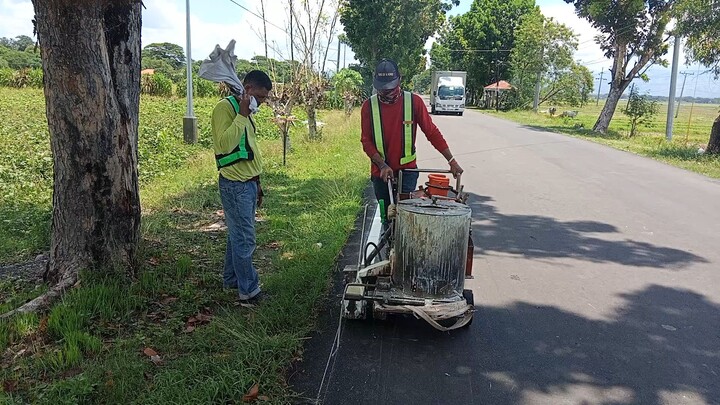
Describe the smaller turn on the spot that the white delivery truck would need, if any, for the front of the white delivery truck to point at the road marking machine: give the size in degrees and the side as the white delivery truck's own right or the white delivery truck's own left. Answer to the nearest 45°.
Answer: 0° — it already faces it

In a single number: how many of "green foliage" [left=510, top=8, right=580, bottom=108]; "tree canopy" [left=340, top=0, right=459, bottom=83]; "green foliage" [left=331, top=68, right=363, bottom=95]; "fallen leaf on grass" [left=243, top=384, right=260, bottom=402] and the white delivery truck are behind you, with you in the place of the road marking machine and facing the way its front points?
4

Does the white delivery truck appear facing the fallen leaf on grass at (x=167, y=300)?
yes

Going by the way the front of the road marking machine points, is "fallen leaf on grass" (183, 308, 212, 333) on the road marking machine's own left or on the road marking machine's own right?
on the road marking machine's own right

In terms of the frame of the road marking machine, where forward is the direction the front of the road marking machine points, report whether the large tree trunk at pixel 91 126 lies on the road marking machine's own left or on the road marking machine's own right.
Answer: on the road marking machine's own right

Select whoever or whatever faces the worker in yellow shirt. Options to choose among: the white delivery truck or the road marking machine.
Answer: the white delivery truck

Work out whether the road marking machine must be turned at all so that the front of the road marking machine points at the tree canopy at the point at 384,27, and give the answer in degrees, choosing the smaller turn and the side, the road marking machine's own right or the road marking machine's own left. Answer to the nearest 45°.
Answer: approximately 180°

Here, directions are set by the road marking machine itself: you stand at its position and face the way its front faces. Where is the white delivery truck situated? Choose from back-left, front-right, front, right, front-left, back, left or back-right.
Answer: back

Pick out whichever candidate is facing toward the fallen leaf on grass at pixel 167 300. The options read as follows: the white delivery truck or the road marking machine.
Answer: the white delivery truck

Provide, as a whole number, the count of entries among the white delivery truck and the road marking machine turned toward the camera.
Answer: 2

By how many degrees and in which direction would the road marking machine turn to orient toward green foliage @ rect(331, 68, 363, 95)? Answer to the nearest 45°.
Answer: approximately 180°

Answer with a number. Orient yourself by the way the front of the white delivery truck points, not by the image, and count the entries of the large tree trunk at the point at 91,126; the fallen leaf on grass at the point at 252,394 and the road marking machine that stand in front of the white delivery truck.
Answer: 3

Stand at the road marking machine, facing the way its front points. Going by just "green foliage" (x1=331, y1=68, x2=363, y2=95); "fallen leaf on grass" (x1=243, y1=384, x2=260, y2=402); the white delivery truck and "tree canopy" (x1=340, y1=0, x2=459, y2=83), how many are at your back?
3

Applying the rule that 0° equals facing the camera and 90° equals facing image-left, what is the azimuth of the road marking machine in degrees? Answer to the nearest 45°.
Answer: approximately 0°
